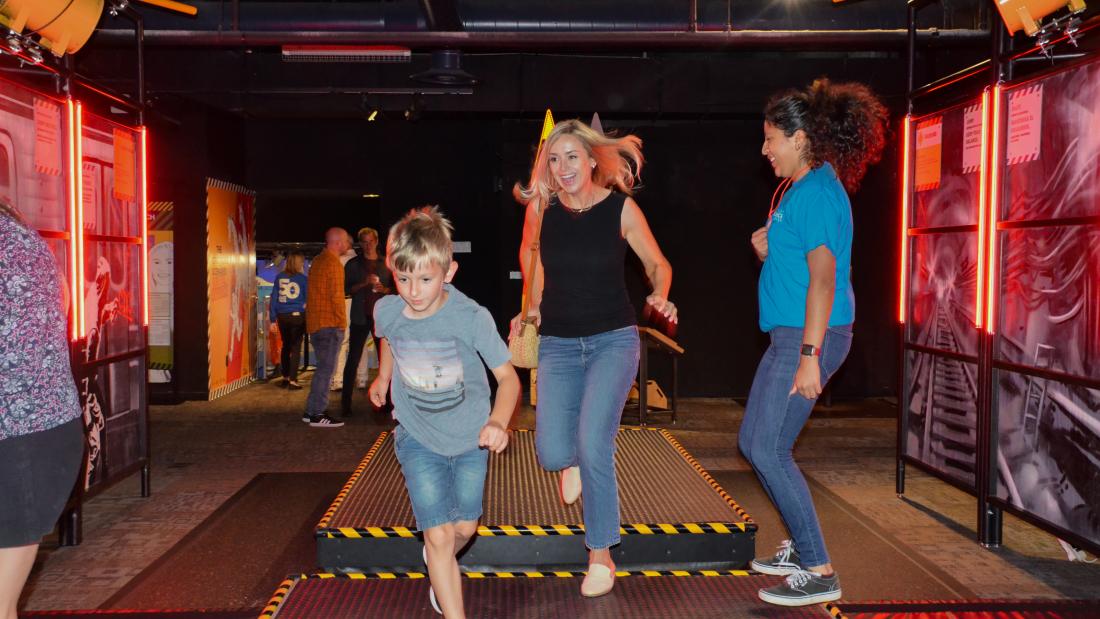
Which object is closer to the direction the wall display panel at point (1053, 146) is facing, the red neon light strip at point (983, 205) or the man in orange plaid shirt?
the man in orange plaid shirt

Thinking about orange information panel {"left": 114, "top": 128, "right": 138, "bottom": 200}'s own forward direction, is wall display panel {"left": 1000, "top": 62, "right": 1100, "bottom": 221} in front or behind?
in front

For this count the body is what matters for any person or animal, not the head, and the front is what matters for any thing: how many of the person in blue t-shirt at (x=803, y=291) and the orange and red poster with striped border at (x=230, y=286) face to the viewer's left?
1

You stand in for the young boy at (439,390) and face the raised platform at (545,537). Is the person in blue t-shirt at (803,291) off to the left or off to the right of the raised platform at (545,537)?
right

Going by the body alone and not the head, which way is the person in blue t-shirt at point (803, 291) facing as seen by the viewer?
to the viewer's left

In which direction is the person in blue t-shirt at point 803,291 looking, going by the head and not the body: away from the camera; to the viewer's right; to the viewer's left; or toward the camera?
to the viewer's left

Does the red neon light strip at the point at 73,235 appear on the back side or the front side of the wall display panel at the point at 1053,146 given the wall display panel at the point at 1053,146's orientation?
on the front side

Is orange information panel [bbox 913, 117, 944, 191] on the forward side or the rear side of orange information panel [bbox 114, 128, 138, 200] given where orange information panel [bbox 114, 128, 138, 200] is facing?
on the forward side

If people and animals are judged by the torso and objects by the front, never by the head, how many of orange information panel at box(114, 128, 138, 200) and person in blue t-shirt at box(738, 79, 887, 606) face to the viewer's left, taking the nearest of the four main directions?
1

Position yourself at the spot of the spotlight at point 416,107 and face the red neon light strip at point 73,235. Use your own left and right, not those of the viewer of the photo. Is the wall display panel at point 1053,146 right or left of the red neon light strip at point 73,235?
left

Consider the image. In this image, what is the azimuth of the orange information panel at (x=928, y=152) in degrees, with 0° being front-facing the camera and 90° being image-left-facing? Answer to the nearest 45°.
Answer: approximately 45°
